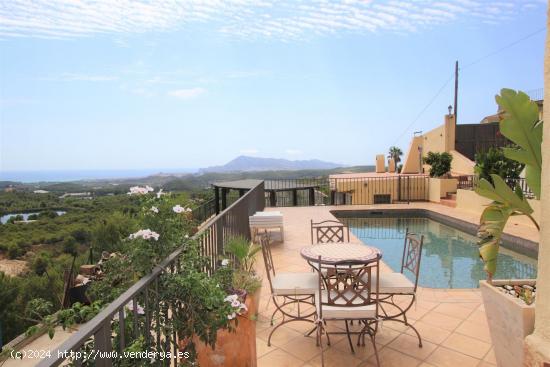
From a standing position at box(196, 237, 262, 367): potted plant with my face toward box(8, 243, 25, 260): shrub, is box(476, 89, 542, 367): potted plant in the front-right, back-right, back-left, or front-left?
back-right

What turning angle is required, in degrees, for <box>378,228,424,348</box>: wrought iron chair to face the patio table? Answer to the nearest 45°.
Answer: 0° — it already faces it

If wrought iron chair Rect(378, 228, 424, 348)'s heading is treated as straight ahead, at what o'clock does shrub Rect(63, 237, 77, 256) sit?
The shrub is roughly at 1 o'clock from the wrought iron chair.

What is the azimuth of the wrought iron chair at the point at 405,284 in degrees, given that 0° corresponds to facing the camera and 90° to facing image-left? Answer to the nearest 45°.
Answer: approximately 90°

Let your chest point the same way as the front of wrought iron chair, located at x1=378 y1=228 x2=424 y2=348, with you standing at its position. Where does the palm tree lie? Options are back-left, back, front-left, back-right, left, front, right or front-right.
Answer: right

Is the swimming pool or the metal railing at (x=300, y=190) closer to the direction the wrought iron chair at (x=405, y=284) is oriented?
the metal railing

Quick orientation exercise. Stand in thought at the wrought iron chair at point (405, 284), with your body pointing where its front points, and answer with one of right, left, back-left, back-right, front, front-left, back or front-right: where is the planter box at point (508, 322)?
back-left

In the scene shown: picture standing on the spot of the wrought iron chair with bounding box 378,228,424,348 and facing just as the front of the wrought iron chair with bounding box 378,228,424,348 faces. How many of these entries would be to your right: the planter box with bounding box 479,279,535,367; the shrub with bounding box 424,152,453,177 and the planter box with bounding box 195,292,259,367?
1

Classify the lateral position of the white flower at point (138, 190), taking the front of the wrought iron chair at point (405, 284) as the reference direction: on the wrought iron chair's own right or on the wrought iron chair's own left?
on the wrought iron chair's own left

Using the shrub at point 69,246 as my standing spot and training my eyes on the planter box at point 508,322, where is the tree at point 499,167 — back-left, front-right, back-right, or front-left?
front-left

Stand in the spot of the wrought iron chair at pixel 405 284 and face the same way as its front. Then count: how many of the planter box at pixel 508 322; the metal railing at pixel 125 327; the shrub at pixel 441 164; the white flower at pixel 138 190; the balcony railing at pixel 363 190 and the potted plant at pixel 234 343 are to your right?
2

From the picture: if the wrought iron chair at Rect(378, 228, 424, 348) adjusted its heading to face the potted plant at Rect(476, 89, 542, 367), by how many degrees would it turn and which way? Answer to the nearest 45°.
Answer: approximately 135° to its left

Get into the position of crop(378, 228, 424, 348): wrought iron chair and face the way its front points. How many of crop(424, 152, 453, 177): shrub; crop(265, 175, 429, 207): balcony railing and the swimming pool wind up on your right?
3

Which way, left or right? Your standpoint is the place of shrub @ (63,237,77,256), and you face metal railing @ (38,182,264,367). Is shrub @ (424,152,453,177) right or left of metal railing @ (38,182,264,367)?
left

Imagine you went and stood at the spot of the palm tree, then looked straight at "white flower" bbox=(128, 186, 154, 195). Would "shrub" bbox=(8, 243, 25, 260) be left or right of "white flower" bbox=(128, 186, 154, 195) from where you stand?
right

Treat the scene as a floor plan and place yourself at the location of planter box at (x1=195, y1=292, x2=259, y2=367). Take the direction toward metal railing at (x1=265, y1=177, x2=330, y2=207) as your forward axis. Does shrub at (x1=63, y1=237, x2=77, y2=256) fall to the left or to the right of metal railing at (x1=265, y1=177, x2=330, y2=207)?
left

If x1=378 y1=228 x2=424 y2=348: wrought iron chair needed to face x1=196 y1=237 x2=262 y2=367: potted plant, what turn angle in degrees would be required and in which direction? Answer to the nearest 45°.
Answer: approximately 45° to its left
